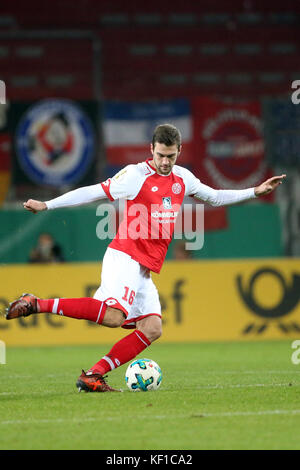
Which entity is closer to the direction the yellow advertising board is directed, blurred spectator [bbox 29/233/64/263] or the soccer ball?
the soccer ball

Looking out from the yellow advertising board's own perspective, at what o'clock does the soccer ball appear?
The soccer ball is roughly at 12 o'clock from the yellow advertising board.

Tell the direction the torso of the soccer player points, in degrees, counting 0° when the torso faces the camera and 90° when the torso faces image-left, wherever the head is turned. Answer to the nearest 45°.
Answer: approximately 315°

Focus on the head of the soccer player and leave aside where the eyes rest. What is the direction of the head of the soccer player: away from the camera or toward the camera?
toward the camera

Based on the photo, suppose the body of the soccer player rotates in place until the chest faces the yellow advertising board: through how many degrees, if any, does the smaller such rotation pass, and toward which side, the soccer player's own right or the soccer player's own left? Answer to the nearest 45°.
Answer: approximately 135° to the soccer player's own left

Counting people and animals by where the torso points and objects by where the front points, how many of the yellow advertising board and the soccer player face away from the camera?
0

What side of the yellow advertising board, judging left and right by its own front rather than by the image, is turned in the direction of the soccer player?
front

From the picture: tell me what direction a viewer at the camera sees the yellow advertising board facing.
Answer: facing the viewer
